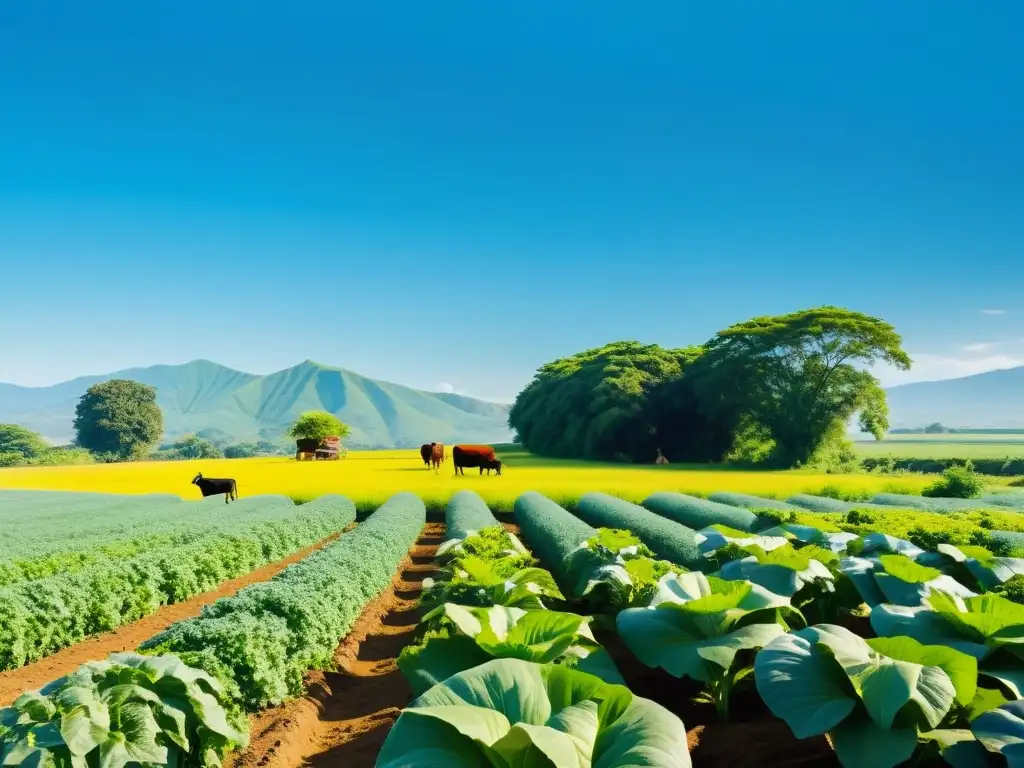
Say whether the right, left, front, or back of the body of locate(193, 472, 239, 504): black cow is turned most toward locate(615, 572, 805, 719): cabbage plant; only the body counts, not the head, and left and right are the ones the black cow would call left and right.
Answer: left

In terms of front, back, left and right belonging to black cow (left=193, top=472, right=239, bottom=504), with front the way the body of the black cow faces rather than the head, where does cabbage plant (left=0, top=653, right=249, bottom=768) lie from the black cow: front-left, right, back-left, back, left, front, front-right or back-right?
left

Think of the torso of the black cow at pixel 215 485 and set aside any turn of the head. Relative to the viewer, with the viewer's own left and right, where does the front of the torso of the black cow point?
facing to the left of the viewer

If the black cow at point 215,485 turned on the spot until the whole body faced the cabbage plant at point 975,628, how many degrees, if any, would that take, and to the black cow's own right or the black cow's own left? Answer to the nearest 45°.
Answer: approximately 90° to the black cow's own left

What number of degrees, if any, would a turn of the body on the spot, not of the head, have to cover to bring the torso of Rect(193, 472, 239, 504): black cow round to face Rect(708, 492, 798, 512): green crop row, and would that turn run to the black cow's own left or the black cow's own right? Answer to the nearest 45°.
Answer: approximately 135° to the black cow's own left

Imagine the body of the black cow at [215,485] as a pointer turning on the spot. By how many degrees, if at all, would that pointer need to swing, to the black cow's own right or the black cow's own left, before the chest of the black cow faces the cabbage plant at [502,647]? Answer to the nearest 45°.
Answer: approximately 90° to the black cow's own left

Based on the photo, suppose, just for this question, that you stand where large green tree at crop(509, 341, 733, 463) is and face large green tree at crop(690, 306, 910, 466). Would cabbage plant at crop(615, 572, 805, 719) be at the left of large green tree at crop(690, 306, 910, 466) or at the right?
right

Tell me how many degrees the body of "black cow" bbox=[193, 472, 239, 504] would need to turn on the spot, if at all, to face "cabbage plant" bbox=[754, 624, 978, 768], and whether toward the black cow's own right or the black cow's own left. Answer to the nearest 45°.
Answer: approximately 90° to the black cow's own left

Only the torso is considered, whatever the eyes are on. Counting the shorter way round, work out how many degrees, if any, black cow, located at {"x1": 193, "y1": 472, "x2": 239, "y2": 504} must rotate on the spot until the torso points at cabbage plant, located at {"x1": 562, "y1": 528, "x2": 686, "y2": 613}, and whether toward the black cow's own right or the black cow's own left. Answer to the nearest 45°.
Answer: approximately 90° to the black cow's own left

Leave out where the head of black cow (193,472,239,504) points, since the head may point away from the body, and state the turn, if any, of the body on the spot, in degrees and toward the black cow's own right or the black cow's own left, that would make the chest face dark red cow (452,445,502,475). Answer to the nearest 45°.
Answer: approximately 180°
